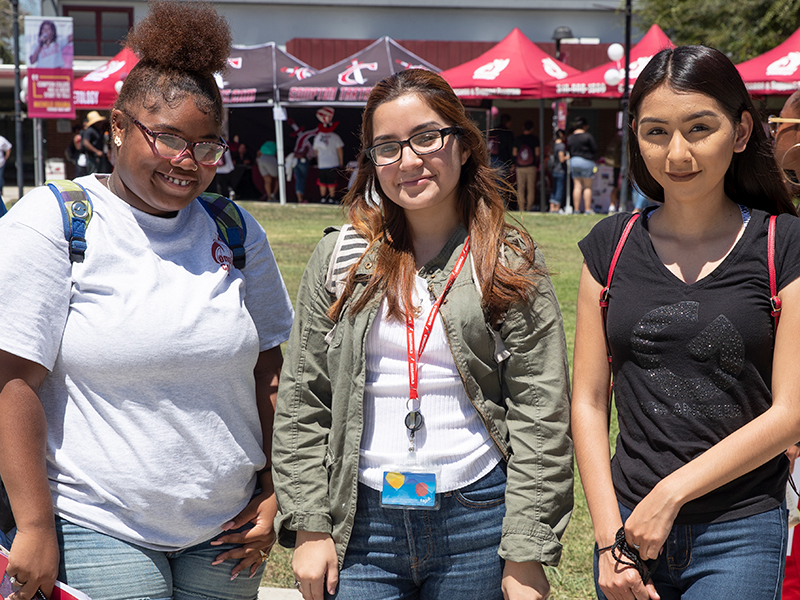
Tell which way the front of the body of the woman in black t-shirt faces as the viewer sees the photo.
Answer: toward the camera

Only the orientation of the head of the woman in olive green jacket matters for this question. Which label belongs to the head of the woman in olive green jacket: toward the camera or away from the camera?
toward the camera

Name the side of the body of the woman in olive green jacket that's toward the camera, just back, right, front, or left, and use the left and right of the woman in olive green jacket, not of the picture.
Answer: front

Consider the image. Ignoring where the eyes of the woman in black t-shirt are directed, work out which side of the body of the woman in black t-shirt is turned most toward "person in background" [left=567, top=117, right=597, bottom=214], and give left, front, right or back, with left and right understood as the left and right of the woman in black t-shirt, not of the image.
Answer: back

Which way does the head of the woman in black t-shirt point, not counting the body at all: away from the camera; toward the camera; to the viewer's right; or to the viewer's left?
toward the camera

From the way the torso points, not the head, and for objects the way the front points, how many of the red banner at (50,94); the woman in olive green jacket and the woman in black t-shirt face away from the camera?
0

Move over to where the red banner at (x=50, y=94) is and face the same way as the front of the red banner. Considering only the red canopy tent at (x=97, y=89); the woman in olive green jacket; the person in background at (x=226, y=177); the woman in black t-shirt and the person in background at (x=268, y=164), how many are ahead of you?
2

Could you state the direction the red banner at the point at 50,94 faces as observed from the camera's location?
facing the viewer
